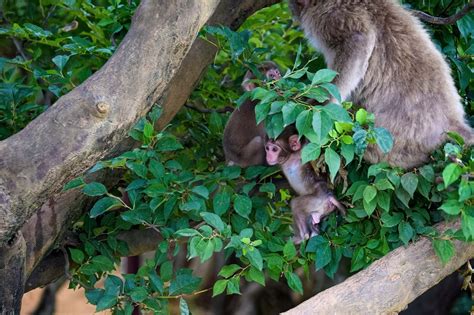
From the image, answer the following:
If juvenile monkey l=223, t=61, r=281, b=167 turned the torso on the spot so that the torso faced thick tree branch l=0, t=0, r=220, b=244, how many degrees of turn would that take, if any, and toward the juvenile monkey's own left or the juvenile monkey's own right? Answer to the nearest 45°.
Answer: approximately 135° to the juvenile monkey's own right

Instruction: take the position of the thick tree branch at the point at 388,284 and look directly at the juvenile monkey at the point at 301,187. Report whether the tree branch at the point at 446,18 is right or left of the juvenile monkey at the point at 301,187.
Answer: right

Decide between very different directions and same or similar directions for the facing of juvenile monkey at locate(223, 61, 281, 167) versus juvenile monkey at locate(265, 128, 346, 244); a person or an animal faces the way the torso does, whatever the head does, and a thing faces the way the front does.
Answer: very different directions

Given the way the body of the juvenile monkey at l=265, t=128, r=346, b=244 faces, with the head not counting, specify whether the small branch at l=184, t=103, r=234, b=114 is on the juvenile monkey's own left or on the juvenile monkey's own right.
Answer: on the juvenile monkey's own right

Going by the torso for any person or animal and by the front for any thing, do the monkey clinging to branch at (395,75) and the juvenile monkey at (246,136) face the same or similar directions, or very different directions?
very different directions

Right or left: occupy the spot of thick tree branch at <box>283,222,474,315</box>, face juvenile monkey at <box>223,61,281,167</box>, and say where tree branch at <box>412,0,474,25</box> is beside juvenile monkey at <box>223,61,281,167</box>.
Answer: right

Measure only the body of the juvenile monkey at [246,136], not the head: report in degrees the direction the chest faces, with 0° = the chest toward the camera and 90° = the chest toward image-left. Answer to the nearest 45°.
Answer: approximately 270°
